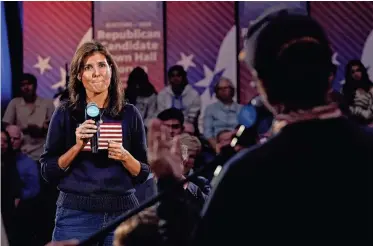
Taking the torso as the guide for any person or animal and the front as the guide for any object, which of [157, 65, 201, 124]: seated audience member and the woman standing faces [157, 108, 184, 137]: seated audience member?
[157, 65, 201, 124]: seated audience member

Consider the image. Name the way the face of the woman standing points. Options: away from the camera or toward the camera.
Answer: toward the camera

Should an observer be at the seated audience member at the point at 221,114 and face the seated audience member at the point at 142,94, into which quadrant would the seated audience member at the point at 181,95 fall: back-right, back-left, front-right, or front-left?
front-right

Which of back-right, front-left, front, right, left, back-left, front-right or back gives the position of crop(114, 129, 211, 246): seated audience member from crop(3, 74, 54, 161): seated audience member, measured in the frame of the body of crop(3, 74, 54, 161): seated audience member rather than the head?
front

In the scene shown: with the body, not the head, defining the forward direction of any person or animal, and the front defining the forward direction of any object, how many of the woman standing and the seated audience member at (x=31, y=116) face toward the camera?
2

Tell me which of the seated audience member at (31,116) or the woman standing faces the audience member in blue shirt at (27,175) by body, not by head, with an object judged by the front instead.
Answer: the seated audience member

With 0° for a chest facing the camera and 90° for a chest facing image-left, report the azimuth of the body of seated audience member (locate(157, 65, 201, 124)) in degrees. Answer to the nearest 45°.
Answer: approximately 0°

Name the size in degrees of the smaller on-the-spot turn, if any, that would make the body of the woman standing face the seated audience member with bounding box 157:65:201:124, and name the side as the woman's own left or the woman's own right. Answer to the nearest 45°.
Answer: approximately 180°

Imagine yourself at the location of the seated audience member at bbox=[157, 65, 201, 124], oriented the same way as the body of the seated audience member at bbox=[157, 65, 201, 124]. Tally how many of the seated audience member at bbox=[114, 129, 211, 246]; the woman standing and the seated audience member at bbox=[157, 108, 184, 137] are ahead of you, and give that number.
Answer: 3

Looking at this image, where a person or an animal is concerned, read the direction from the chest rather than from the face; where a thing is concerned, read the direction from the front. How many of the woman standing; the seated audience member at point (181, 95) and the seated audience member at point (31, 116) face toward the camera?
3

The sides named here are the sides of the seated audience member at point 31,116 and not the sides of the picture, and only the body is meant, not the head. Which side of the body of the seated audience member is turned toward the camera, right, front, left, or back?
front

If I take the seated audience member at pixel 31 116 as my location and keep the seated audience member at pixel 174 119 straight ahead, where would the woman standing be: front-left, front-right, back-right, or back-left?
front-right

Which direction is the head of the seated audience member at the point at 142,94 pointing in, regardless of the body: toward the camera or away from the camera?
toward the camera

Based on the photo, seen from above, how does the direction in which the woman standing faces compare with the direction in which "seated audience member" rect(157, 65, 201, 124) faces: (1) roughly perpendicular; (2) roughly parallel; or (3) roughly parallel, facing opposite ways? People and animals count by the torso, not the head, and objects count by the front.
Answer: roughly parallel

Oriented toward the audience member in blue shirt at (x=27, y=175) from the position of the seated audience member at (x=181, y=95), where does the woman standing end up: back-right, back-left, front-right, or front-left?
front-left

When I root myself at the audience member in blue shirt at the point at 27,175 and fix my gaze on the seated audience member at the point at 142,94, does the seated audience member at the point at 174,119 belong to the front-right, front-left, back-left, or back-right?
front-right
